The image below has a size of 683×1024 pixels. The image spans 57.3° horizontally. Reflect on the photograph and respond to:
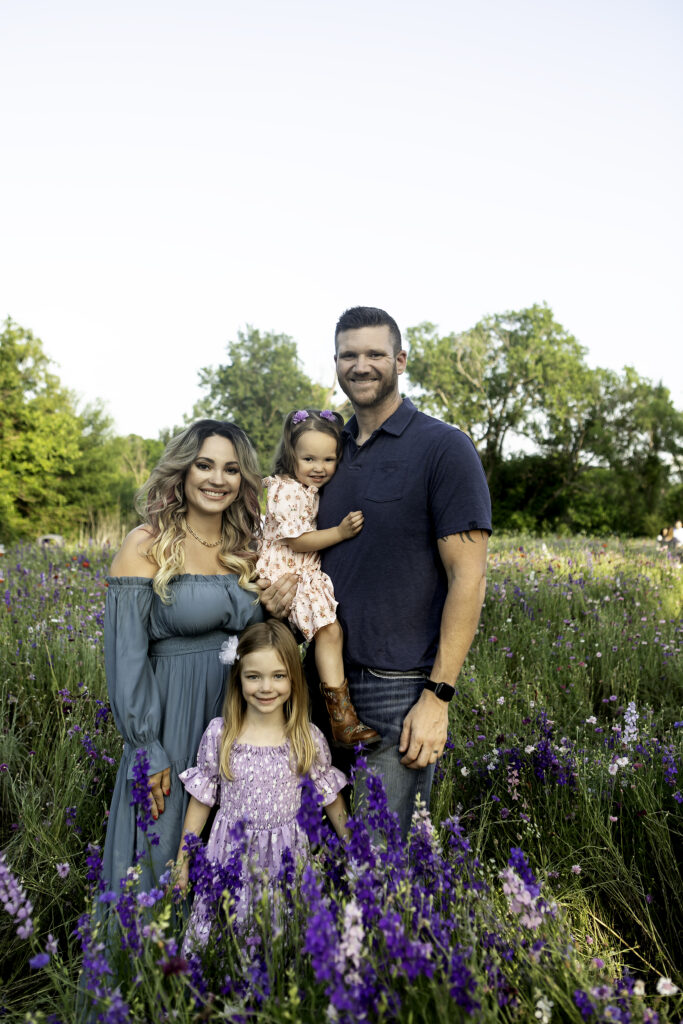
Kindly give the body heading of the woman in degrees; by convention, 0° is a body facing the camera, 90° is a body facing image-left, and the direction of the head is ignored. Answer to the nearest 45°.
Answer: approximately 315°

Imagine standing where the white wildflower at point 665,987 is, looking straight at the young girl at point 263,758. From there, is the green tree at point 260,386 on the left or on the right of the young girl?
right

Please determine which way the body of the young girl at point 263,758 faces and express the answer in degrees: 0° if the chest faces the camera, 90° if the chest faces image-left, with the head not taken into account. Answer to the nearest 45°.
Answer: approximately 0°

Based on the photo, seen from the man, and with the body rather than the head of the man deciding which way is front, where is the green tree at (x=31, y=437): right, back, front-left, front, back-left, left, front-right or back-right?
right
